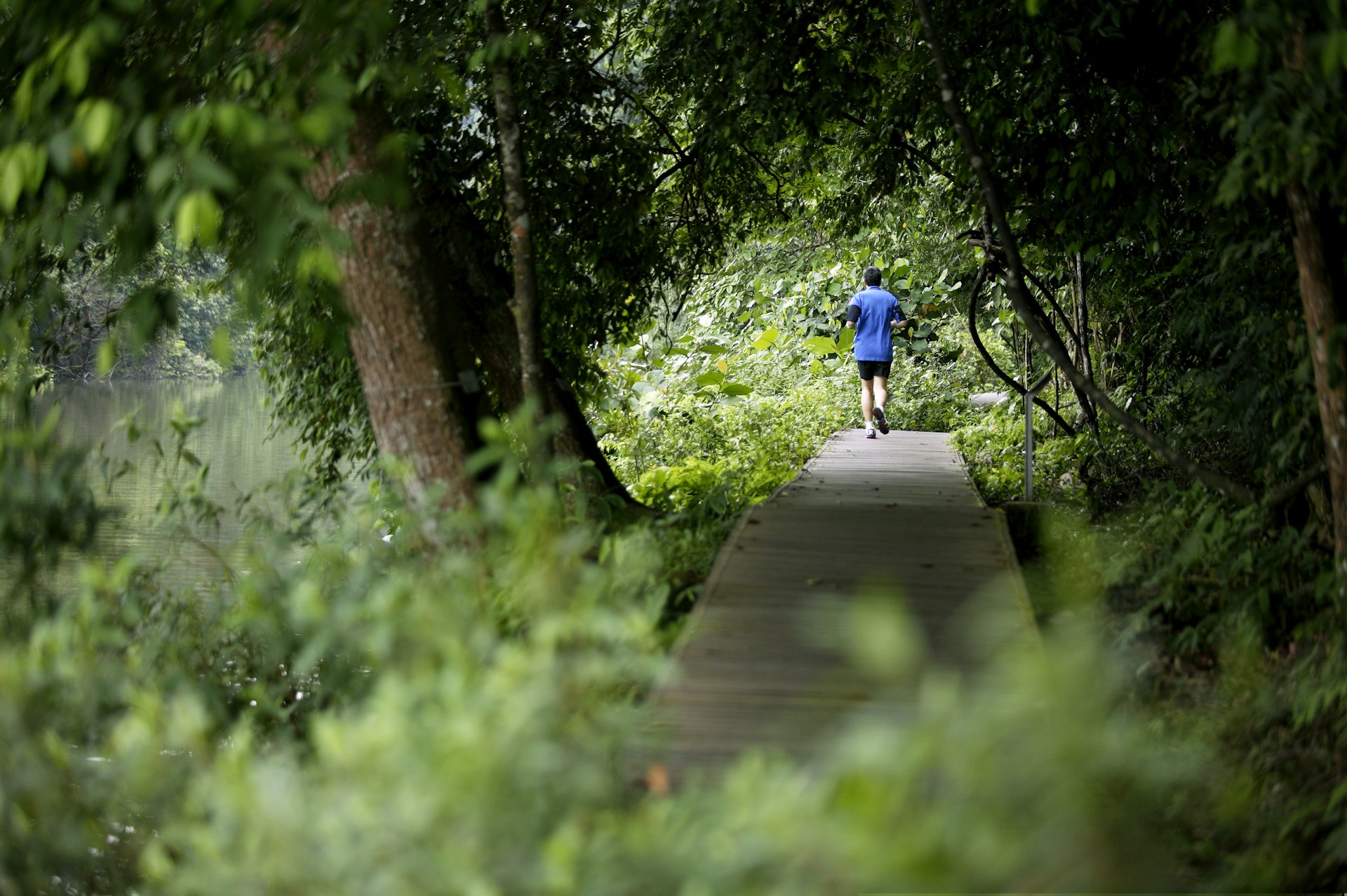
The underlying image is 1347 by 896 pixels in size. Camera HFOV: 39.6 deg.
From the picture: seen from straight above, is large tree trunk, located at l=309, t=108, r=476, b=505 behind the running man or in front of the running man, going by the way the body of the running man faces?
behind

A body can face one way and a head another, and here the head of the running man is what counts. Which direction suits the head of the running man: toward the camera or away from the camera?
away from the camera

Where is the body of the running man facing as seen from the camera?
away from the camera
